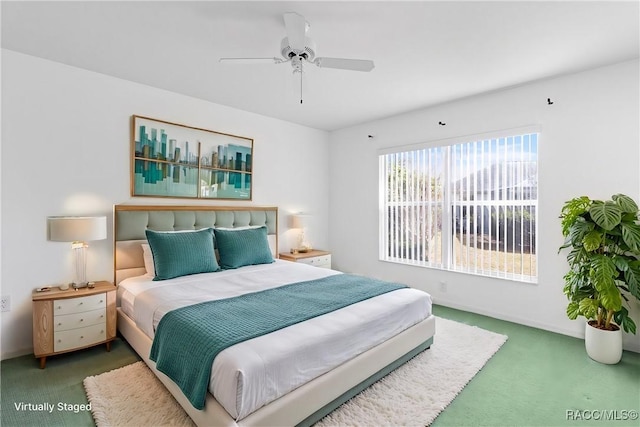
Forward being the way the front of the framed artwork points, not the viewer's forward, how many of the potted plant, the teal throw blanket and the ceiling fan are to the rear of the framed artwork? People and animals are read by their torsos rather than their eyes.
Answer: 0

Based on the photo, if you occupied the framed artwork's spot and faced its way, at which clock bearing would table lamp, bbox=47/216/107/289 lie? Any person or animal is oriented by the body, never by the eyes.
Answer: The table lamp is roughly at 3 o'clock from the framed artwork.

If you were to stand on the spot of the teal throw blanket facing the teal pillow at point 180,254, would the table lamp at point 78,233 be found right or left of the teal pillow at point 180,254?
left

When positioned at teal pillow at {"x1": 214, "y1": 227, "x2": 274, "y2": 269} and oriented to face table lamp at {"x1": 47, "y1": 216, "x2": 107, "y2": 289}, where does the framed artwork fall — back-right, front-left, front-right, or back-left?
front-right

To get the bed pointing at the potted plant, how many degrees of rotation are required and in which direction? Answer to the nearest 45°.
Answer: approximately 45° to its left

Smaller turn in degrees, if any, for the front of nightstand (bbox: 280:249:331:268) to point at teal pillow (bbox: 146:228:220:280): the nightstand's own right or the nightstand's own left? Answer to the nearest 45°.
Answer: approximately 90° to the nightstand's own right

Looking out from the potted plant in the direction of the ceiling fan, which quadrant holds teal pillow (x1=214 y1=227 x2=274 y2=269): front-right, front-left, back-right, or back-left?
front-right

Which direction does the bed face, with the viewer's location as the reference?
facing the viewer and to the right of the viewer

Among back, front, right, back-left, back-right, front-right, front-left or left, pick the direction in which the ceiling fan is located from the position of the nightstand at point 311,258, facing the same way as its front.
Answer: front-right

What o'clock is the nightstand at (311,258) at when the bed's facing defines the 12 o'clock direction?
The nightstand is roughly at 8 o'clock from the bed.

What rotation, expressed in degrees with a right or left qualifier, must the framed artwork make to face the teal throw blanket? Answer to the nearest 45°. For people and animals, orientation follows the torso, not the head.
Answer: approximately 45° to its right

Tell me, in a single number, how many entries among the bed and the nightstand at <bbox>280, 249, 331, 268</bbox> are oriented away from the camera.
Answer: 0

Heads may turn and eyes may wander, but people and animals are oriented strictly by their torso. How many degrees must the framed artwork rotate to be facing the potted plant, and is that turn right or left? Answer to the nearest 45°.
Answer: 0° — it already faces it

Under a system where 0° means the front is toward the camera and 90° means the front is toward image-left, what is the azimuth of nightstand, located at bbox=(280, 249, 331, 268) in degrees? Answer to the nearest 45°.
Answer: approximately 315°

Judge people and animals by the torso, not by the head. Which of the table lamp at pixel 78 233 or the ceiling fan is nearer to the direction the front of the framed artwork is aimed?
the ceiling fan

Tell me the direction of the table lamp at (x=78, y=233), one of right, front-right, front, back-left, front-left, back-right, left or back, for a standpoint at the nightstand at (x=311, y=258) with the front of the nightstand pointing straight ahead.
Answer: right

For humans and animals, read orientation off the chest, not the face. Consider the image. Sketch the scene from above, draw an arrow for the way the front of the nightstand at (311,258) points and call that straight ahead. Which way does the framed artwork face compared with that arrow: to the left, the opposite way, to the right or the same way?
the same way
